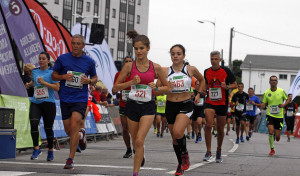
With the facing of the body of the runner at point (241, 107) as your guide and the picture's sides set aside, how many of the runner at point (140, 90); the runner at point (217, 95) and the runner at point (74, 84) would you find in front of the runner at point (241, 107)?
3

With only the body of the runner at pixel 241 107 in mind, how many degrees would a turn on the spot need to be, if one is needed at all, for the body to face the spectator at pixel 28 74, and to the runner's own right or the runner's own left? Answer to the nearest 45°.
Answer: approximately 45° to the runner's own right

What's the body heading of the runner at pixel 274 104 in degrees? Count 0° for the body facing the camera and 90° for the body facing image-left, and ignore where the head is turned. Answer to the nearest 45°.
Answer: approximately 0°

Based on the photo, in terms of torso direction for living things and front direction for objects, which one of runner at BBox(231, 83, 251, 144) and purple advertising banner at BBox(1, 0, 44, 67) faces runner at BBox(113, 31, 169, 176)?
runner at BBox(231, 83, 251, 144)

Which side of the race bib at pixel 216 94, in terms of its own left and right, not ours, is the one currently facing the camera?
front

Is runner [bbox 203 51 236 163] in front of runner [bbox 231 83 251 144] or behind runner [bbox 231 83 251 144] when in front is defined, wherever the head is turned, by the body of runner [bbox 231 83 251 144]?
in front

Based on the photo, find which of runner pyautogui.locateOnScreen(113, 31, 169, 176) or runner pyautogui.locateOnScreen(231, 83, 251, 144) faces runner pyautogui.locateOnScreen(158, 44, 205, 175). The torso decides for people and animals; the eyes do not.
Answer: runner pyautogui.locateOnScreen(231, 83, 251, 144)

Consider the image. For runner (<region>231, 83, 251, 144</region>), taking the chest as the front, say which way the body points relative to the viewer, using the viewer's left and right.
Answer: facing the viewer

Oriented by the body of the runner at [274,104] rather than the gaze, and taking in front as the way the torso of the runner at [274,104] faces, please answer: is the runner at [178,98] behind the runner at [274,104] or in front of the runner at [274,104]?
in front
